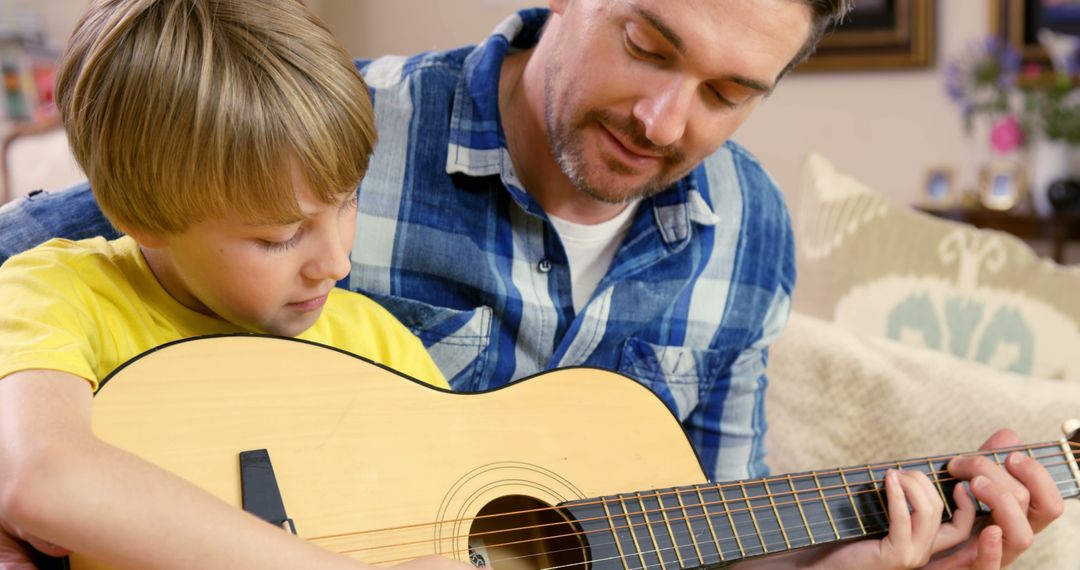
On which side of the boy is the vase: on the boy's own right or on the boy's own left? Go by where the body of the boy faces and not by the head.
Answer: on the boy's own left

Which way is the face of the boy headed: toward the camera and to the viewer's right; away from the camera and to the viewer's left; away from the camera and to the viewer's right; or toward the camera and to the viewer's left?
toward the camera and to the viewer's right

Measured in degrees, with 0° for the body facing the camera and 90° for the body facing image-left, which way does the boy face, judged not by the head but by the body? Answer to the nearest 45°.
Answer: approximately 315°
